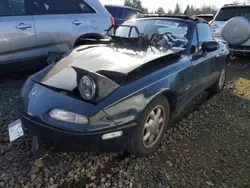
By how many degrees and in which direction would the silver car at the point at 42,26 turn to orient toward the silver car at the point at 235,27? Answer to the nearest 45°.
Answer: approximately 135° to its left

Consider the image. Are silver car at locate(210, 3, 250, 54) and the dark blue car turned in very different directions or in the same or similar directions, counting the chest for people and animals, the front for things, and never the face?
very different directions

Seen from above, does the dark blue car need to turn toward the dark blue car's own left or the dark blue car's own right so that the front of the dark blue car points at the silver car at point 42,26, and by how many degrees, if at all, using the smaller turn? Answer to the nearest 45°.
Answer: approximately 90° to the dark blue car's own right

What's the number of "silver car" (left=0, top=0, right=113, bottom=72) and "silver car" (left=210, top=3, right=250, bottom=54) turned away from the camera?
1

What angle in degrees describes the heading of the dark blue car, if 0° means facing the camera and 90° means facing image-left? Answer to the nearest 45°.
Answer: approximately 45°

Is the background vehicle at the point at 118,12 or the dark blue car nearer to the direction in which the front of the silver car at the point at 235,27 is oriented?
the background vehicle

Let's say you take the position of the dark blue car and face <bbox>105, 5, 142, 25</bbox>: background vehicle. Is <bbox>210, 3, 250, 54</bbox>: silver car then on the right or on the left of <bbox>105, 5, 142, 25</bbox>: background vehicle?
right

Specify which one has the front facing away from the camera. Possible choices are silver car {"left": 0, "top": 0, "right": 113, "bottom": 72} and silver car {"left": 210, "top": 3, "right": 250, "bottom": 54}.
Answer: silver car {"left": 210, "top": 3, "right": 250, "bottom": 54}

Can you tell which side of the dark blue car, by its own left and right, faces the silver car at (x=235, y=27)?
back

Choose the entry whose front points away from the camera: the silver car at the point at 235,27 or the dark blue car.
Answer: the silver car

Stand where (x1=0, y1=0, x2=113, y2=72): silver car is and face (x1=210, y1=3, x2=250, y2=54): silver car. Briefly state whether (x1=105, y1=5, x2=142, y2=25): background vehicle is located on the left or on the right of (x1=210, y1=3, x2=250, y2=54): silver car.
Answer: left

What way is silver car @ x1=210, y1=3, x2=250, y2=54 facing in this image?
away from the camera
